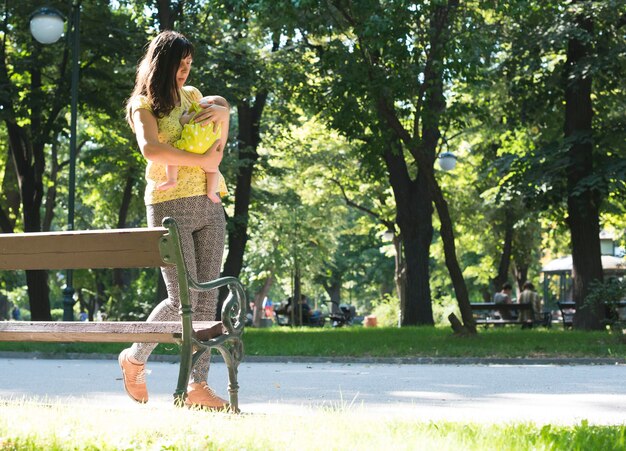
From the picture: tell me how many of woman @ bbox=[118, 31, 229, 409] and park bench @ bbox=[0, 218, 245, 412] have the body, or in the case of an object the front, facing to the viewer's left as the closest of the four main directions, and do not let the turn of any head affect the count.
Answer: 0

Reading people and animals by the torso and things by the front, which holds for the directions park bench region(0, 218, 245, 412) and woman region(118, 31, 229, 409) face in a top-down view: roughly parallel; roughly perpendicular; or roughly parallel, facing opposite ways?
roughly perpendicular

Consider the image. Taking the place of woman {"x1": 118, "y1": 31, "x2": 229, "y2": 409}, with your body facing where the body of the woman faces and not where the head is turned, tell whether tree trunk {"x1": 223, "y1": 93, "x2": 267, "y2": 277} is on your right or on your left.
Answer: on your left

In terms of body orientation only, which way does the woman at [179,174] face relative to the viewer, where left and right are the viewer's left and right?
facing the viewer and to the right of the viewer

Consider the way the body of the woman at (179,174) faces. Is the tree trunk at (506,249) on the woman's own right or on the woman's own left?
on the woman's own left

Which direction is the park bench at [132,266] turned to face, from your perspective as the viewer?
facing away from the viewer and to the right of the viewer

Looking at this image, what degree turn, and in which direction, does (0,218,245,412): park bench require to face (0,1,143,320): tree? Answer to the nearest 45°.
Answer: approximately 45° to its left
